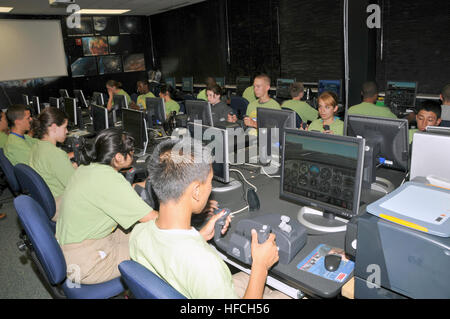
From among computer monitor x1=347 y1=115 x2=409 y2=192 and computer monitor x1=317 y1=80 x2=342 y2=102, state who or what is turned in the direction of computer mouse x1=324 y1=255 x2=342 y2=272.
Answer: computer monitor x1=317 y1=80 x2=342 y2=102

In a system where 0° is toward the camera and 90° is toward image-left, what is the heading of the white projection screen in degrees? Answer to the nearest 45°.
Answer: approximately 315°

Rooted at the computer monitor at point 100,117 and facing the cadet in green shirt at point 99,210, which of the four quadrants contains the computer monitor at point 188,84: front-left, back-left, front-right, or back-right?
back-left

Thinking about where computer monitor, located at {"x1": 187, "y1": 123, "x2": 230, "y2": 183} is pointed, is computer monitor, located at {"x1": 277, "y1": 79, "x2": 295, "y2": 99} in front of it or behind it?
behind

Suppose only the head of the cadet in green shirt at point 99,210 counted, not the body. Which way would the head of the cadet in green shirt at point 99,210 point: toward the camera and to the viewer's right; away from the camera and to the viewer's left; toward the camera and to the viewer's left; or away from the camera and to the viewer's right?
away from the camera and to the viewer's right

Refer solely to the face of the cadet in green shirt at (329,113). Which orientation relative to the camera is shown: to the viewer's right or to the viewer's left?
to the viewer's left

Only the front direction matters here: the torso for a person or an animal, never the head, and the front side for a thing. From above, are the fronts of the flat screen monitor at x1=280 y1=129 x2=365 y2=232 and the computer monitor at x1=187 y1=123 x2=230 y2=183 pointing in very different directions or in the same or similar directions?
same or similar directions

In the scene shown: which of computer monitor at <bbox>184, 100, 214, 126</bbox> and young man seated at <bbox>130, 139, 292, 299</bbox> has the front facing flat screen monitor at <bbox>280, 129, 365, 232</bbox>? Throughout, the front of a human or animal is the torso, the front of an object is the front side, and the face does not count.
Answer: the young man seated

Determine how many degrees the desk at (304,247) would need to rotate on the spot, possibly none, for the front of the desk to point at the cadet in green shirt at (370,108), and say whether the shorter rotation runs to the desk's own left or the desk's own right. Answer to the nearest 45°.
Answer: approximately 135° to the desk's own right

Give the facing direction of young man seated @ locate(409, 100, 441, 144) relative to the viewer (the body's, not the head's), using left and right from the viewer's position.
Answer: facing the viewer and to the left of the viewer

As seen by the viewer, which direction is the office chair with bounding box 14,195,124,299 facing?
to the viewer's right

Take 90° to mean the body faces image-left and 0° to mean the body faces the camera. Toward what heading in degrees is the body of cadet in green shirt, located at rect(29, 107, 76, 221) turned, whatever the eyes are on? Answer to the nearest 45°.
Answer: approximately 225°

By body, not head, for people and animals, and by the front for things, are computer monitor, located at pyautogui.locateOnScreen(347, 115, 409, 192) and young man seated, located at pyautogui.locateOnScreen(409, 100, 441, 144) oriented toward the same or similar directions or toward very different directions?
very different directions

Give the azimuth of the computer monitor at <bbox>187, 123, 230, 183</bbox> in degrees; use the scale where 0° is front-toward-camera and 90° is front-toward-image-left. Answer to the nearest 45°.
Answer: approximately 45°

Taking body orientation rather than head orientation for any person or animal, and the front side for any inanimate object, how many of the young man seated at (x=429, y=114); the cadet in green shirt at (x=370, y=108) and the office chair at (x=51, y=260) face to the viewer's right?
1
